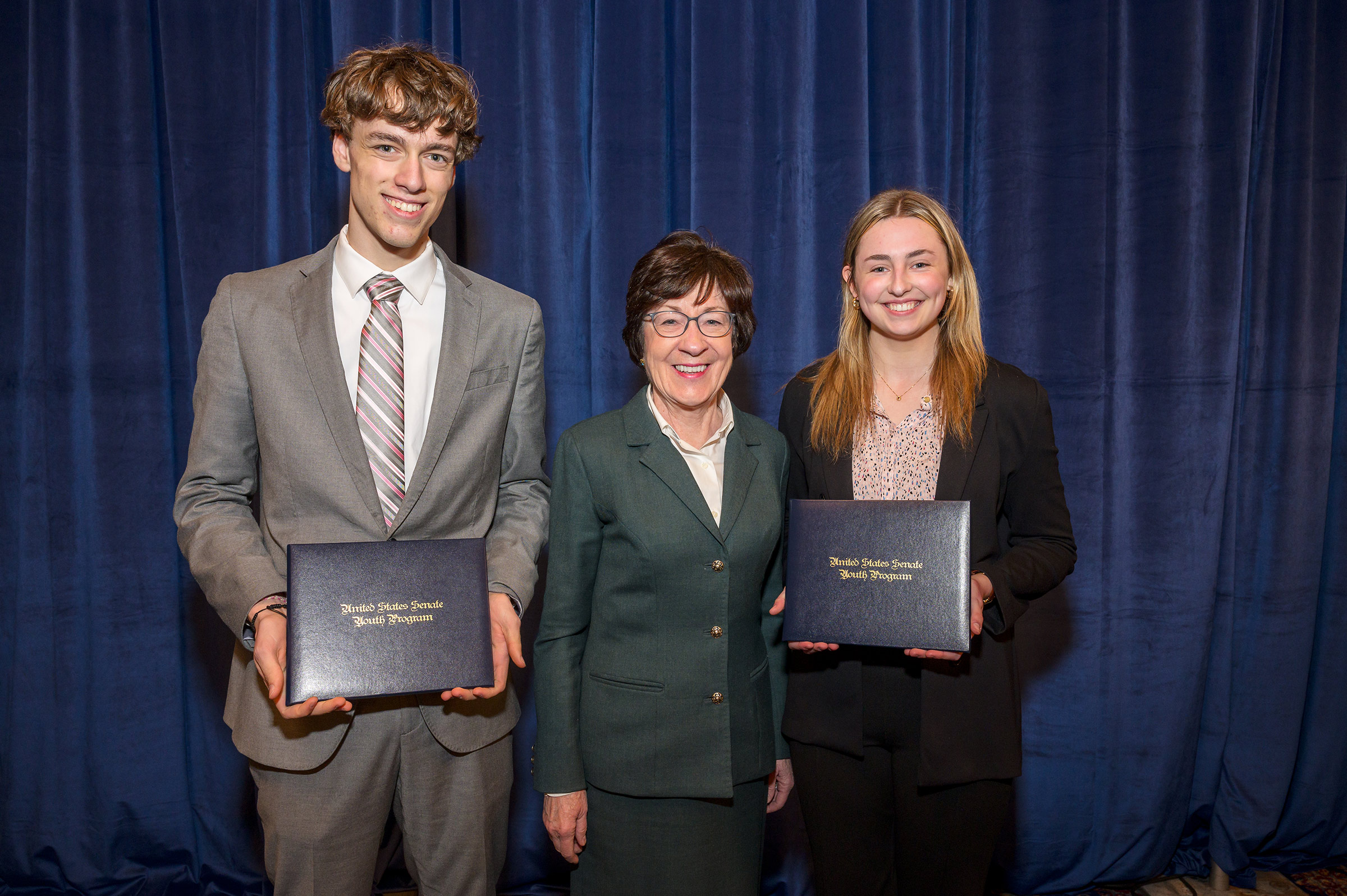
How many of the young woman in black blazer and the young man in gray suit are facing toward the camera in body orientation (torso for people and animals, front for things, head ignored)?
2

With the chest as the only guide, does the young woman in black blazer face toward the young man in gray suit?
no

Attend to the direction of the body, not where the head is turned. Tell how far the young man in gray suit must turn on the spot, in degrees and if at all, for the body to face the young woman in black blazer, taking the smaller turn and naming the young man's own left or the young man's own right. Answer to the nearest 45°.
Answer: approximately 90° to the young man's own left

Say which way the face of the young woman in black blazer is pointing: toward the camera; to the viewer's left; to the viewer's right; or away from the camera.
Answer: toward the camera

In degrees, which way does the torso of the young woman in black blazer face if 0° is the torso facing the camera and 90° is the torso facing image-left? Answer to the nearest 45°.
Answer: approximately 0°

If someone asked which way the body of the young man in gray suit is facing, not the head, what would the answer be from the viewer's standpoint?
toward the camera

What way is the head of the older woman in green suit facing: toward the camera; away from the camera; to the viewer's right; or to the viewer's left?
toward the camera
